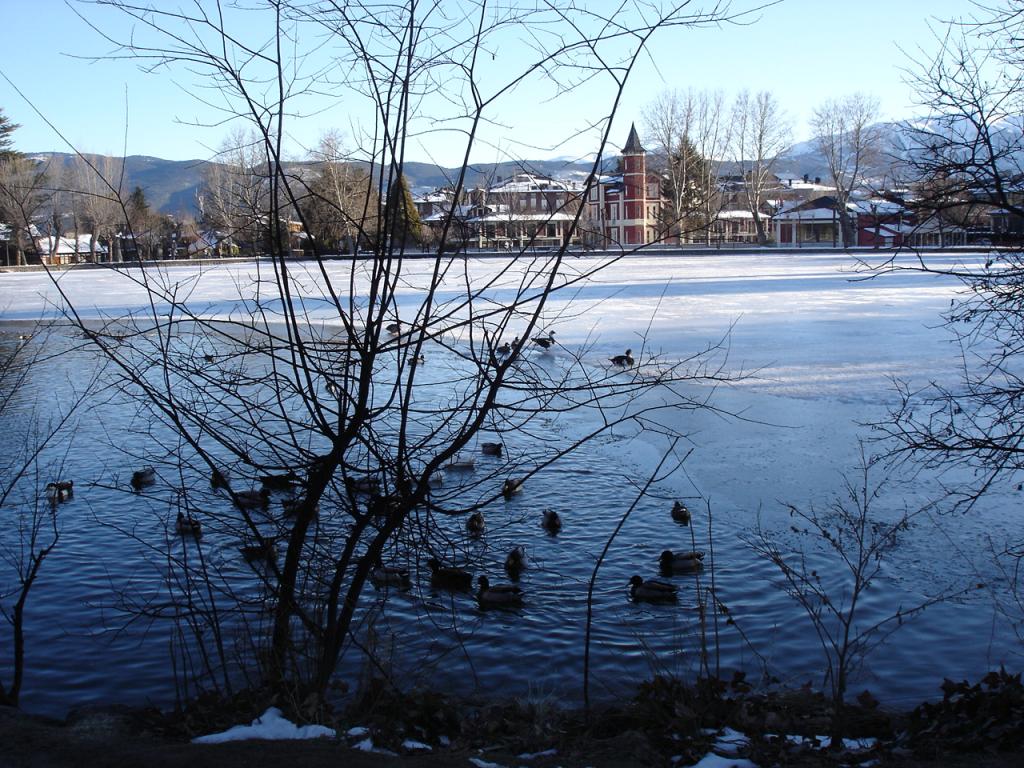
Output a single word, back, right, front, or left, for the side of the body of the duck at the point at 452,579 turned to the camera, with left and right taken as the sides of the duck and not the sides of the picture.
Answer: left

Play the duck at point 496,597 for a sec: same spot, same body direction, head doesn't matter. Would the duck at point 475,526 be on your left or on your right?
on your right

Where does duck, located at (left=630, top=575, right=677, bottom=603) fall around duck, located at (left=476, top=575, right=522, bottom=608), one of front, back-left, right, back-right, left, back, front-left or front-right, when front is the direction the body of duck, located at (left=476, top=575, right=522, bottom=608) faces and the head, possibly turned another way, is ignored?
back

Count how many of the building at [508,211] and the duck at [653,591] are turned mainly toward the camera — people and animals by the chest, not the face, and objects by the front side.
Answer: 1

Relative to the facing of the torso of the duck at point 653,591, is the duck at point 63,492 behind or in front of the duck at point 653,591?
in front

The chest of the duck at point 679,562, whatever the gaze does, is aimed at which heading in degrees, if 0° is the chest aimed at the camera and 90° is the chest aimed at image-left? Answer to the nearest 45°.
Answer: approximately 90°

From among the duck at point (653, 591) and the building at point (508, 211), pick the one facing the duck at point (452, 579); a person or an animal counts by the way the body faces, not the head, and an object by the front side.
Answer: the duck at point (653, 591)

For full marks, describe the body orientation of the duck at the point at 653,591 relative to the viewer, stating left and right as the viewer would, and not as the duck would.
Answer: facing to the left of the viewer
